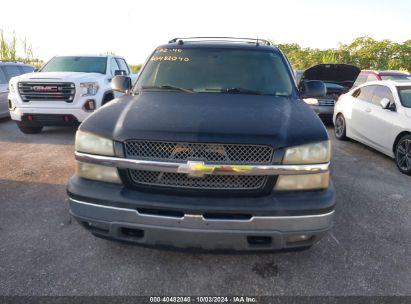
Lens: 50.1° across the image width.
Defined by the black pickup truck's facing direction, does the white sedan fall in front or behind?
behind

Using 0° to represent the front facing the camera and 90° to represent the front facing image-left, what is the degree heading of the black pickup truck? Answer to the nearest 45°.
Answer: approximately 0°

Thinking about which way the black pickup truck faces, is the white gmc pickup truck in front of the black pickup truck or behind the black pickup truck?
behind

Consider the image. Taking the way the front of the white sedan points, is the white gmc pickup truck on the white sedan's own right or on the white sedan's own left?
on the white sedan's own right

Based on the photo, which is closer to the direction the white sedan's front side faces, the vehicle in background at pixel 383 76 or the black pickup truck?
the black pickup truck
